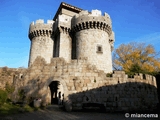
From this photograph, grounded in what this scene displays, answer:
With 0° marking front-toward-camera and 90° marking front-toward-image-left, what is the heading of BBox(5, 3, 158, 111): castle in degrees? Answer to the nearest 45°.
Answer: approximately 45°

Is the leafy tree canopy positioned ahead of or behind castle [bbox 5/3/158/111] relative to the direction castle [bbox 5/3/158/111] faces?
behind
